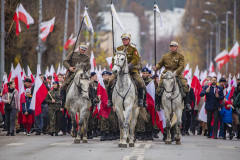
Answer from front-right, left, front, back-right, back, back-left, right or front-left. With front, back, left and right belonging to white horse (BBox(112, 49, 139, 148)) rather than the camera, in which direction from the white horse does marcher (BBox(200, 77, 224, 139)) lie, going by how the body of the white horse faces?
back-left

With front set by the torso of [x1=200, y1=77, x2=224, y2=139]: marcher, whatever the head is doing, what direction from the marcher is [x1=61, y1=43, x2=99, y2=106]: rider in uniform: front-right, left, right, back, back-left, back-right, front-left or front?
front-right

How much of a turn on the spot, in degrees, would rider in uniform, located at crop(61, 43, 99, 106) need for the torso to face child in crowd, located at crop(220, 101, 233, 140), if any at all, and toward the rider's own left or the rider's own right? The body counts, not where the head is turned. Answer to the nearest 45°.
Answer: approximately 90° to the rider's own left

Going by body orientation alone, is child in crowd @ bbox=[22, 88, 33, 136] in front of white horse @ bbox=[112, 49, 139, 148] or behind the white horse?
behind

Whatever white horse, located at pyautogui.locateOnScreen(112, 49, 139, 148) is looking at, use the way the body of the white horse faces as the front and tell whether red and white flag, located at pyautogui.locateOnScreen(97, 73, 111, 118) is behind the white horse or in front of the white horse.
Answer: behind

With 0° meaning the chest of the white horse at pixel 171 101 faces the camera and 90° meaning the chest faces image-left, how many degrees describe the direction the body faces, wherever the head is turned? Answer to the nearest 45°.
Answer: approximately 0°

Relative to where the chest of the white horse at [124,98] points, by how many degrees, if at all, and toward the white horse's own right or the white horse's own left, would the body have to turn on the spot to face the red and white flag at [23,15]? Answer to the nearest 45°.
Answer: approximately 135° to the white horse's own right

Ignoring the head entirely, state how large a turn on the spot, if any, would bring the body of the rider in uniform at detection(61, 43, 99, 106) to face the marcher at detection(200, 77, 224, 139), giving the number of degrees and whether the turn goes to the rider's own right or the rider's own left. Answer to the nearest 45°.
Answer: approximately 90° to the rider's own left

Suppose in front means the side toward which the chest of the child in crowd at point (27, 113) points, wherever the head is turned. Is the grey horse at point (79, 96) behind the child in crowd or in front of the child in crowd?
in front
